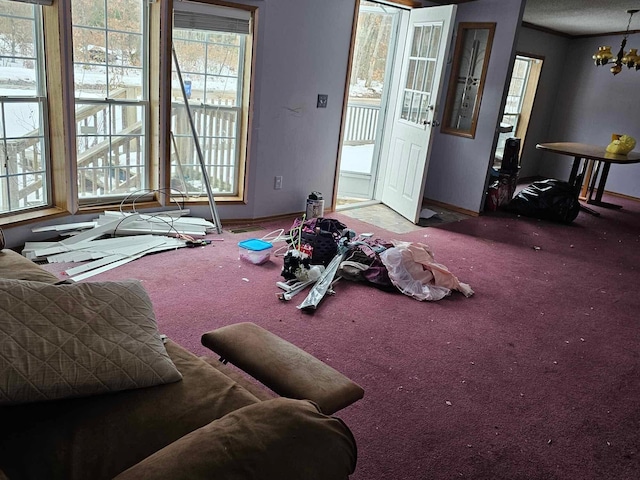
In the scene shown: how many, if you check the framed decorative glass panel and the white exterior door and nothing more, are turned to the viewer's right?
0

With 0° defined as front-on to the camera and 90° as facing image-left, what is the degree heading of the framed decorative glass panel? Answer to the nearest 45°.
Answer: approximately 45°

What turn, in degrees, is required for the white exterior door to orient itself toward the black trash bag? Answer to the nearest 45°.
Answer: approximately 135° to its left

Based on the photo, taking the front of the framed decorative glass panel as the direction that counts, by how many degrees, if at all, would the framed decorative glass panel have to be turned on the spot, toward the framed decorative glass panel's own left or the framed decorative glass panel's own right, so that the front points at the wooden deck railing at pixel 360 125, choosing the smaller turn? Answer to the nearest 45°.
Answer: approximately 90° to the framed decorative glass panel's own right

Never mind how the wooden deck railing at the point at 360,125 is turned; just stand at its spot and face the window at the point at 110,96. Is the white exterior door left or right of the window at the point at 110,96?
left

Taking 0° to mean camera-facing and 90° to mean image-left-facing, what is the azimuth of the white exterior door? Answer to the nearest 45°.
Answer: approximately 45°
